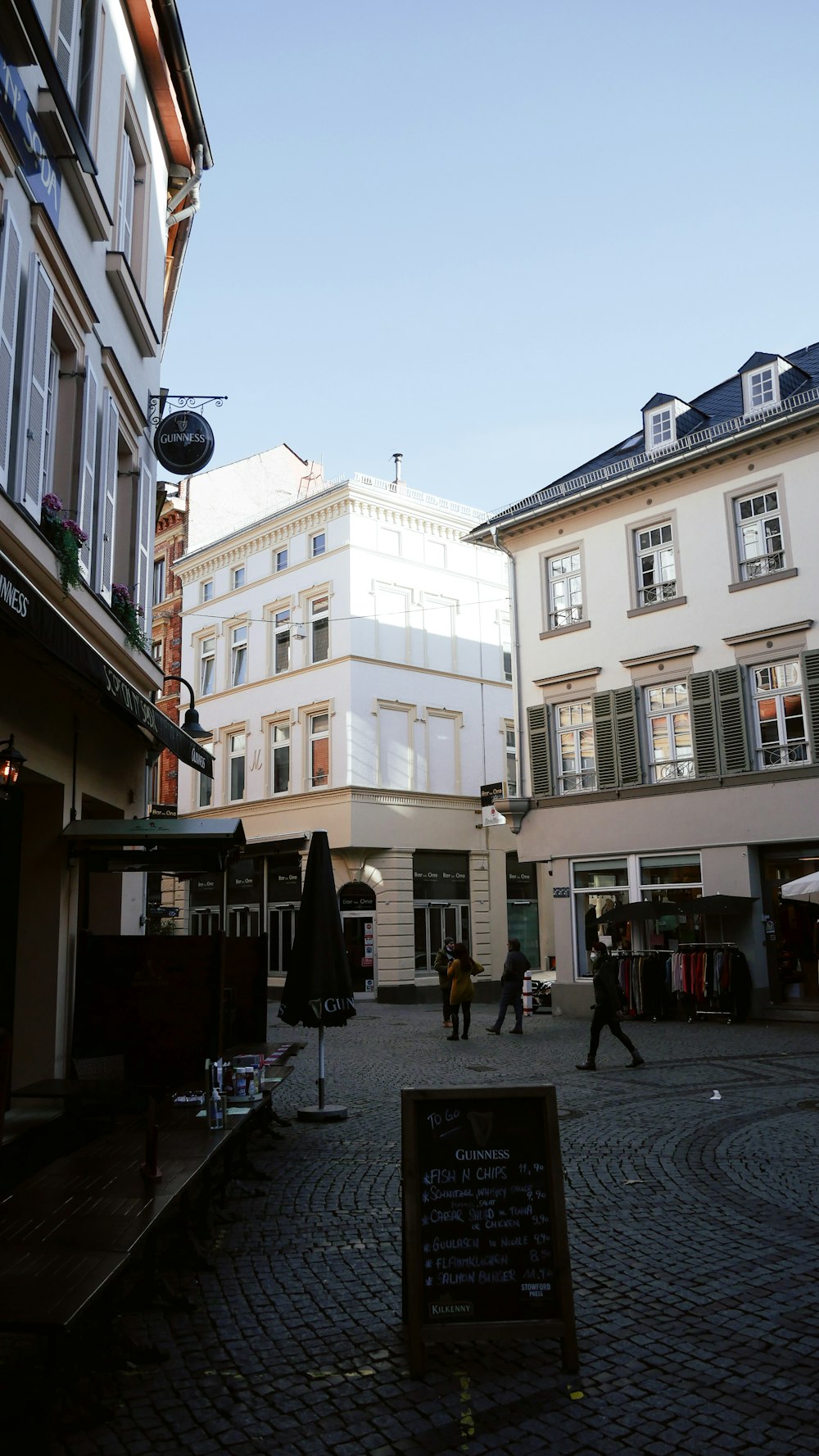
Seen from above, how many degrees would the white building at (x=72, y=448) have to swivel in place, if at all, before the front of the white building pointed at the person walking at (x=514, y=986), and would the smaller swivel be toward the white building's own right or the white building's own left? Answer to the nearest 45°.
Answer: approximately 45° to the white building's own left

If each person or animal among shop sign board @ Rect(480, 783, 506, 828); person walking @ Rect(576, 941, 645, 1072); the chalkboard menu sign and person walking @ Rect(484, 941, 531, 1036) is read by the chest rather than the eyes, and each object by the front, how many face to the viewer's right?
0

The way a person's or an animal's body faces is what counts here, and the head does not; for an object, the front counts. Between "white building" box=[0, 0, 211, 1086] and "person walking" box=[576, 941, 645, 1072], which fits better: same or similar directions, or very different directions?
very different directions

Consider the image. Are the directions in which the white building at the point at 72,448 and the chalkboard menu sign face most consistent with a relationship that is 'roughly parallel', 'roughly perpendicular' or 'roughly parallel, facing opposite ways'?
roughly perpendicular

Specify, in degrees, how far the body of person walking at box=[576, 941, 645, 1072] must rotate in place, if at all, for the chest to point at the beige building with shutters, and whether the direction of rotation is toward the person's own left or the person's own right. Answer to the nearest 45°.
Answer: approximately 90° to the person's own right

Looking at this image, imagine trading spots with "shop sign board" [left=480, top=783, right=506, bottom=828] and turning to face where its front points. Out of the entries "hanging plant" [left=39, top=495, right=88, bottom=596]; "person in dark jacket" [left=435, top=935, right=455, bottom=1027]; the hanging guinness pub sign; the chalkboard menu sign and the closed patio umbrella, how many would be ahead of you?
5

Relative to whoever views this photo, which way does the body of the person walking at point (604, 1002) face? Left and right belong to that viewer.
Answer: facing to the left of the viewer

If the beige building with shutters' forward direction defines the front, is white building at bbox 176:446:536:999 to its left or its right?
on its right

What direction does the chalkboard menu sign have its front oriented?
toward the camera

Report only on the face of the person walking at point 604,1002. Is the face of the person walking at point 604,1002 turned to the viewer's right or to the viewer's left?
to the viewer's left

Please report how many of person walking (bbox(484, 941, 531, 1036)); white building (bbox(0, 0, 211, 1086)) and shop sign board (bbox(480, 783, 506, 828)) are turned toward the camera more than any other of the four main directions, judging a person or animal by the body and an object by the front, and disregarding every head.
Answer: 1

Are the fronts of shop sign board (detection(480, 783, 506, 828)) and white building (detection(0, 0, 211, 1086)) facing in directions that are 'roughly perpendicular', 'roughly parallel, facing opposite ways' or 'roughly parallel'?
roughly perpendicular

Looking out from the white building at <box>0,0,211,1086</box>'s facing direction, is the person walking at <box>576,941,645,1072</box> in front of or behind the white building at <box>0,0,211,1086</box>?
in front

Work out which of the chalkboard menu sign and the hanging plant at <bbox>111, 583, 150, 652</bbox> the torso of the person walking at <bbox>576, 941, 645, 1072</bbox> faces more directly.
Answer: the hanging plant

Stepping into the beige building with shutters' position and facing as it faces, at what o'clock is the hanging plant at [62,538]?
The hanging plant is roughly at 11 o'clock from the beige building with shutters.
